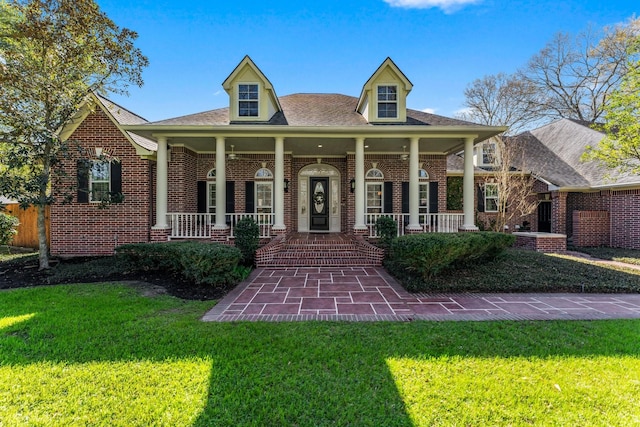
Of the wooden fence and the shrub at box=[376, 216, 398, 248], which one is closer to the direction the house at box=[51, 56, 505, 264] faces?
the shrub

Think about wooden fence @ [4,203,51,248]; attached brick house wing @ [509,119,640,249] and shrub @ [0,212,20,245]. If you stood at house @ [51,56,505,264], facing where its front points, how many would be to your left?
1

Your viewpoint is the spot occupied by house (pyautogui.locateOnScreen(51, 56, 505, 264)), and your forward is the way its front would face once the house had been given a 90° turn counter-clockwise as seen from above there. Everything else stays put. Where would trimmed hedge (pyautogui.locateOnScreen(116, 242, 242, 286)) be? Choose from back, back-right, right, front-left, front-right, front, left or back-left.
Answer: right

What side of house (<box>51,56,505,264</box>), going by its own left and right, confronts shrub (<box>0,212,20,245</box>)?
right

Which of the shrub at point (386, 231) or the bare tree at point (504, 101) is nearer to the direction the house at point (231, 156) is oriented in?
the shrub

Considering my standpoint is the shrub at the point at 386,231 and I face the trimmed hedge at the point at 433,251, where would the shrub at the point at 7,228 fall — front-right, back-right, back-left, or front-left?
back-right

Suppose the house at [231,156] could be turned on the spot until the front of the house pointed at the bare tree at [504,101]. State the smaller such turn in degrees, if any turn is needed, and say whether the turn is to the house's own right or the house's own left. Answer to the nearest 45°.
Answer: approximately 135° to the house's own left

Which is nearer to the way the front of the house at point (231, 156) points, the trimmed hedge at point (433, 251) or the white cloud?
the trimmed hedge

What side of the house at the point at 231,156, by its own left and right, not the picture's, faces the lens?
front

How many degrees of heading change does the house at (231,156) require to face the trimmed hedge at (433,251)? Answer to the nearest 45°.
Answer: approximately 45° to its left

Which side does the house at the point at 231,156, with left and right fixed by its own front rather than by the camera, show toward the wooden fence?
right

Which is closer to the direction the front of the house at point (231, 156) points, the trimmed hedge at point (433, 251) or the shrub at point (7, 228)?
the trimmed hedge

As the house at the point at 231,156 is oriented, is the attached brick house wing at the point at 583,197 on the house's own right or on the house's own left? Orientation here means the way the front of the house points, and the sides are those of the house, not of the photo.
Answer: on the house's own left

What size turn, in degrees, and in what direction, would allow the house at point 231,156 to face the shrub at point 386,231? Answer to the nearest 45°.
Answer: approximately 90° to its left
